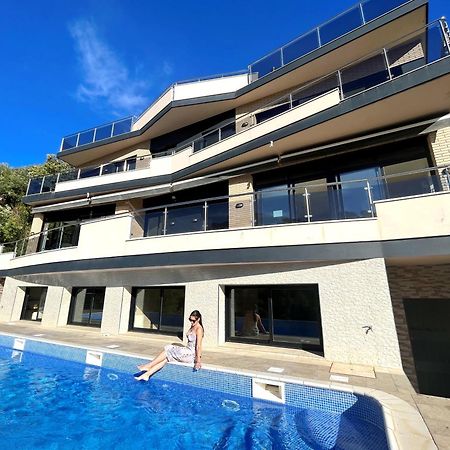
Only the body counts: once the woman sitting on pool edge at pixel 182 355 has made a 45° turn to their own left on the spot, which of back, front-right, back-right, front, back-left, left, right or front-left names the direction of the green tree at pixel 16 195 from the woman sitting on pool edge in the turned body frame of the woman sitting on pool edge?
right

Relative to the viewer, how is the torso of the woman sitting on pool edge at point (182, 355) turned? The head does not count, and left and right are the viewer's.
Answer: facing to the left of the viewer
